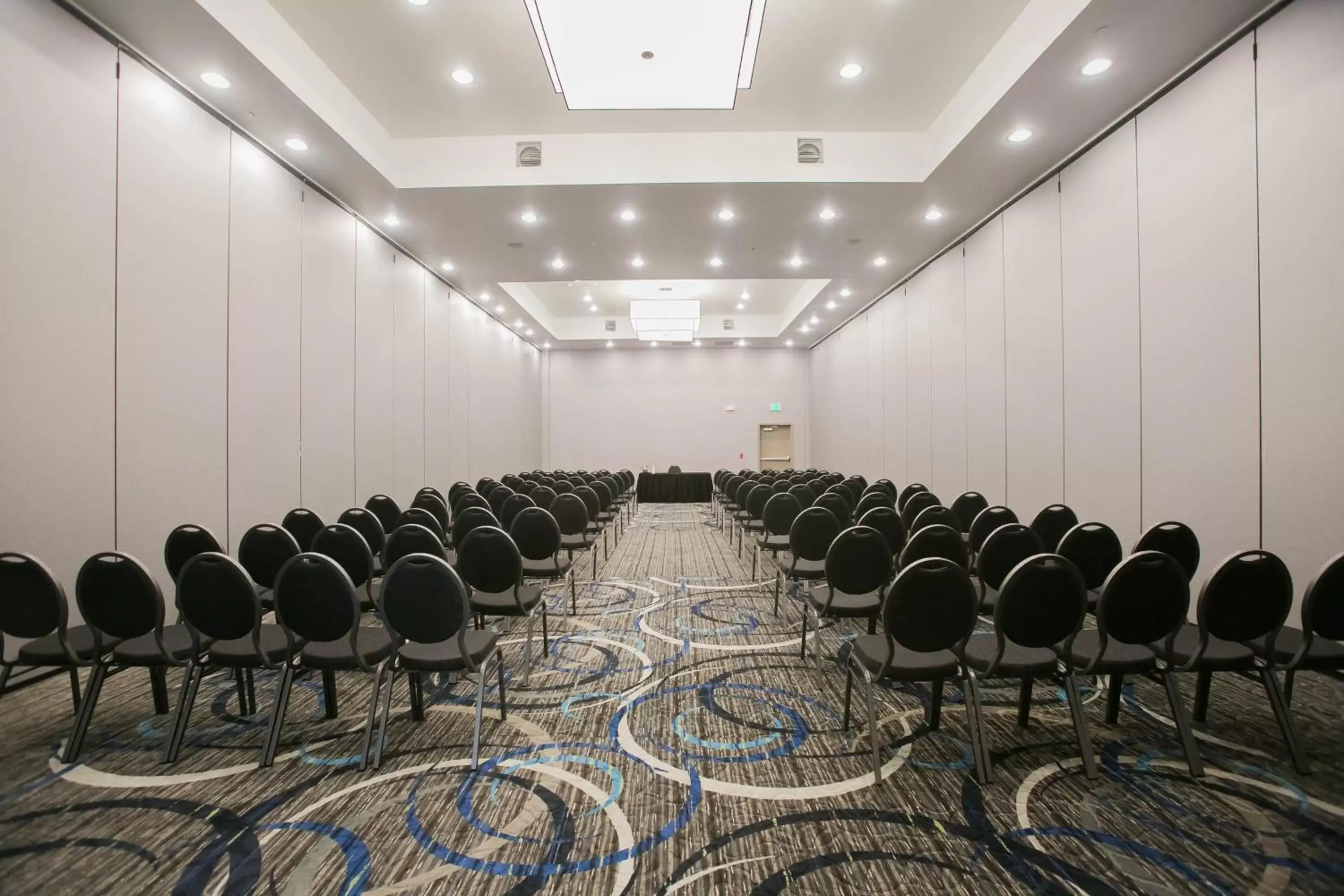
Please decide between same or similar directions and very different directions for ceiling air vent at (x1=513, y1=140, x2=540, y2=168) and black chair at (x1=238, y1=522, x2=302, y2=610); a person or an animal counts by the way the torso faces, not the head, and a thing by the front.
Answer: very different directions

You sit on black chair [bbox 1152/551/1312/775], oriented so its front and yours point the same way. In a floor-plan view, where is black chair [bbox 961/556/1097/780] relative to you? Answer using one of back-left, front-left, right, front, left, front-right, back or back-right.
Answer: left

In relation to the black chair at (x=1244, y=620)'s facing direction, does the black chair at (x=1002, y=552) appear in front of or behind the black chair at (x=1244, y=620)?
in front

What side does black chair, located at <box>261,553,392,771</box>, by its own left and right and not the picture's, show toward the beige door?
front

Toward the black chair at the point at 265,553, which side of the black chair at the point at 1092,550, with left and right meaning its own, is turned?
left

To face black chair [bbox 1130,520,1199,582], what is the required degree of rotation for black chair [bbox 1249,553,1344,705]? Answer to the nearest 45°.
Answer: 0° — it already faces it

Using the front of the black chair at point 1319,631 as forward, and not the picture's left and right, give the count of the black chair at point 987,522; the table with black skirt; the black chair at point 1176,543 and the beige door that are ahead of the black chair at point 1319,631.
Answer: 4

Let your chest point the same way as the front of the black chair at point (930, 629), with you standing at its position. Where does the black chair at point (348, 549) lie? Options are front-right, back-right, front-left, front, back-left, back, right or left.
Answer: front-left

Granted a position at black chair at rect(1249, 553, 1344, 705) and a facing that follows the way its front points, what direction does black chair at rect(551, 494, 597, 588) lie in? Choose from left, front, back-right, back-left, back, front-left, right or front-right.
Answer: front-left

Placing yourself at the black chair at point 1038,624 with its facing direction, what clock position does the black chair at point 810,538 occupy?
the black chair at point 810,538 is roughly at 12 o'clock from the black chair at point 1038,624.

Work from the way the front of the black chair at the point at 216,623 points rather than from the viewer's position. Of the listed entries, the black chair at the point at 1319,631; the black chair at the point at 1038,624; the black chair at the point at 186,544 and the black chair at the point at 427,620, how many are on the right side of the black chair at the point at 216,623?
3
